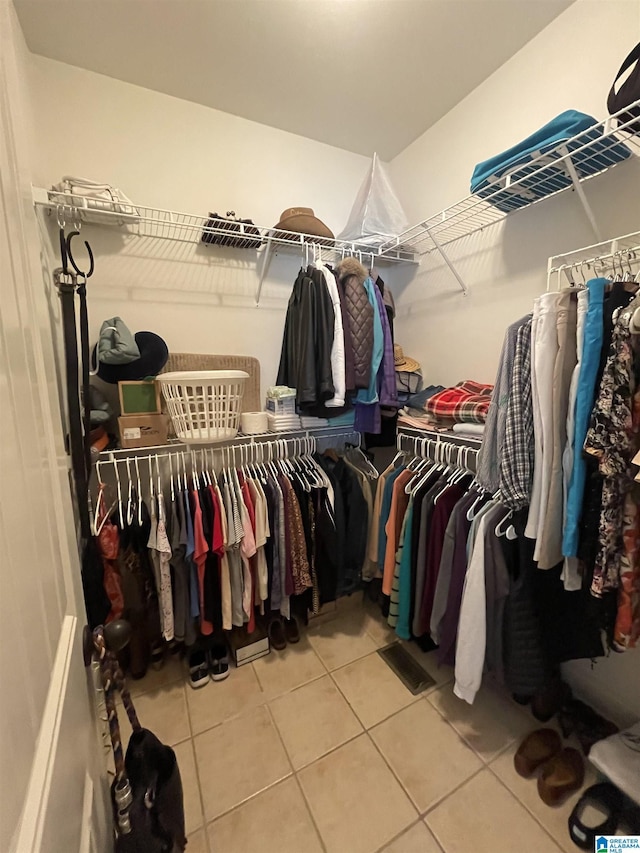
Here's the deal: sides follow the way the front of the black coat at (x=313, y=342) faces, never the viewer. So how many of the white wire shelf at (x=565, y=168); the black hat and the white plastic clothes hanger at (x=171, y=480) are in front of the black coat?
2

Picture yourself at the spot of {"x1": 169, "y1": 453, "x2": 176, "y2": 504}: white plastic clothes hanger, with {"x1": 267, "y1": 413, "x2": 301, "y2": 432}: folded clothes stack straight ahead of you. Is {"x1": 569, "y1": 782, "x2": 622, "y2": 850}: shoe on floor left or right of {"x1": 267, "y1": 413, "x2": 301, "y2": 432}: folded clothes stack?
right

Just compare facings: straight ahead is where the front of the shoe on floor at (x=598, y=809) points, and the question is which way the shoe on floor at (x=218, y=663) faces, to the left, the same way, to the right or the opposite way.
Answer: to the left

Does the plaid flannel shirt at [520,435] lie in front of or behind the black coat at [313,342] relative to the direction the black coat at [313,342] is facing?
behind

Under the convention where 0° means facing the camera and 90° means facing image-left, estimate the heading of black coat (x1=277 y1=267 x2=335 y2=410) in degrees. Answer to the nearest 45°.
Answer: approximately 90°

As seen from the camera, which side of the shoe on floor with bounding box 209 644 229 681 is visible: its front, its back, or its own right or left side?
front
